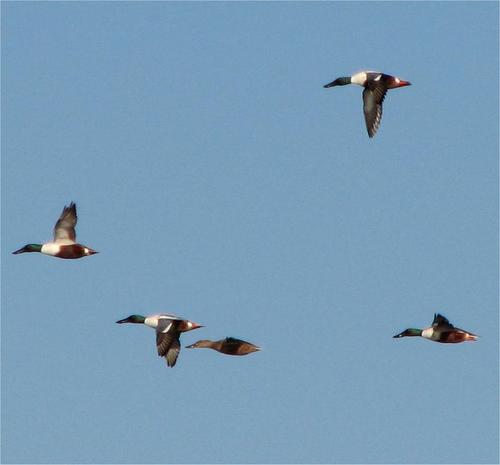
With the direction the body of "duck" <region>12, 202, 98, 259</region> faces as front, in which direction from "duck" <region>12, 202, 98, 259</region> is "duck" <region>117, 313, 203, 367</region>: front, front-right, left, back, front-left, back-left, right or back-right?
back

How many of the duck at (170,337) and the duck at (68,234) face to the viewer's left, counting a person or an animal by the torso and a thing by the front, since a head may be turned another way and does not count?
2

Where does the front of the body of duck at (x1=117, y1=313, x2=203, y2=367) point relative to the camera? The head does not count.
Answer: to the viewer's left

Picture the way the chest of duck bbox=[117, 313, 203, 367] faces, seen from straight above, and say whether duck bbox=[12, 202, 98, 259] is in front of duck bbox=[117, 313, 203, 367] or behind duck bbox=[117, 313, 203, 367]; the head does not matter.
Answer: in front

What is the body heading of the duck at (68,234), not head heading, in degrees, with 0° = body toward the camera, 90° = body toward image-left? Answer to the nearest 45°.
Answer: approximately 90°
